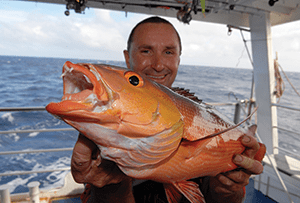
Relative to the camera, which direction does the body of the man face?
toward the camera

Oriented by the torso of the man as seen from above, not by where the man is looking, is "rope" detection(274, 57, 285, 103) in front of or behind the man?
behind

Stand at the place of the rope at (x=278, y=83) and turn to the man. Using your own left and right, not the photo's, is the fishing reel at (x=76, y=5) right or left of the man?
right

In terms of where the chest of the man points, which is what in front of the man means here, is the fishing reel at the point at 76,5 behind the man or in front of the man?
behind
